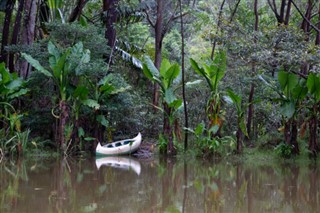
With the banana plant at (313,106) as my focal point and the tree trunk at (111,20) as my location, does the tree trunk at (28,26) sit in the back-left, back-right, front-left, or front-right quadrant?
back-right
